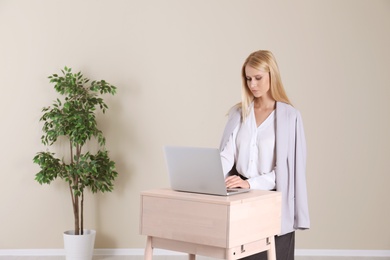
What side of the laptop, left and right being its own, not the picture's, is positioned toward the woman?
front

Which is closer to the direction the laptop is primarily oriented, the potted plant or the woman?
the woman

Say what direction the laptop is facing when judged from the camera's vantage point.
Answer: facing away from the viewer and to the right of the viewer

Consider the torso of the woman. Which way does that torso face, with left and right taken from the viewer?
facing the viewer and to the left of the viewer

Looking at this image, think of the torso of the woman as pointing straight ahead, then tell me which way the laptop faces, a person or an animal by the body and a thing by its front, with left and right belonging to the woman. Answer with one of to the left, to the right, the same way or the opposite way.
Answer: the opposite way

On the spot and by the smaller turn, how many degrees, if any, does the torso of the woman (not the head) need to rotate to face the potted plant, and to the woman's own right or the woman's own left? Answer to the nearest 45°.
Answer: approximately 90° to the woman's own right

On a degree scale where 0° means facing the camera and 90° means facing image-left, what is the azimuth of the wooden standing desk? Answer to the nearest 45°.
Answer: approximately 225°

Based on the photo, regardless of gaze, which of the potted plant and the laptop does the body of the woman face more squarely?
the laptop

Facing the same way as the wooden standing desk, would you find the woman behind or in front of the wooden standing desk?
in front

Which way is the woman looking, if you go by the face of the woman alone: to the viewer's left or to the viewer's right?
to the viewer's left

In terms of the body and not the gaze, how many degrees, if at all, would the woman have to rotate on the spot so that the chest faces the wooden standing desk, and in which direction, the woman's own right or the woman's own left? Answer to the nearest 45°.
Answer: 0° — they already face it

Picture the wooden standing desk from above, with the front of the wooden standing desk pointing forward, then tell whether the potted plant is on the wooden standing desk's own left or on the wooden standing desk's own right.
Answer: on the wooden standing desk's own left

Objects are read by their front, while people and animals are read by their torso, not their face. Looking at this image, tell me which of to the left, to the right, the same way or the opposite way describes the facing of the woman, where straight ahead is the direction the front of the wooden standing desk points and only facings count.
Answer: the opposite way
